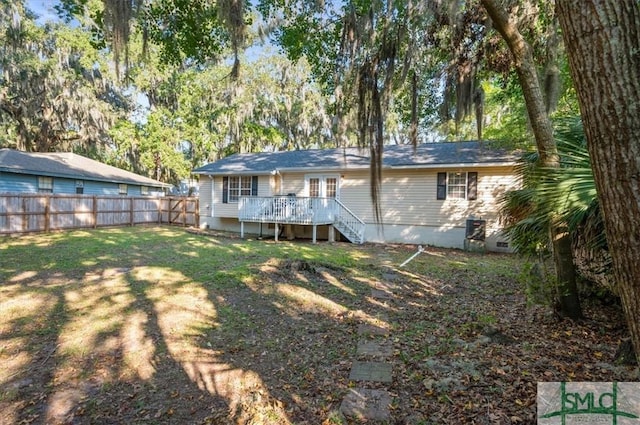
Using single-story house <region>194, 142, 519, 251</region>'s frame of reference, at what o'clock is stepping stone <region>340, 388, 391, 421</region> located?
The stepping stone is roughly at 6 o'clock from the single-story house.

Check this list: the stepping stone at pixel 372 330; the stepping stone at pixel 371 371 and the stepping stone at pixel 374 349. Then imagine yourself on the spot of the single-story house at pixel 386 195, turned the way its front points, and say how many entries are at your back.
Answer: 3

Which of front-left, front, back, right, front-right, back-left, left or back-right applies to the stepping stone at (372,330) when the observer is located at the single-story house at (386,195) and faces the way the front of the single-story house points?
back

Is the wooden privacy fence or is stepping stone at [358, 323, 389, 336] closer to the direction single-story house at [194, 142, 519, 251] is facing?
the wooden privacy fence

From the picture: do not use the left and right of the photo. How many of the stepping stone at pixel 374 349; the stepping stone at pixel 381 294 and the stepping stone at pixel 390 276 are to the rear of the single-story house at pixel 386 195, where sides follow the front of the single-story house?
3

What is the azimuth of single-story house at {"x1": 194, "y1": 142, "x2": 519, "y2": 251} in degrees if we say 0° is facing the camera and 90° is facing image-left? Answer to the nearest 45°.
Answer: approximately 180°

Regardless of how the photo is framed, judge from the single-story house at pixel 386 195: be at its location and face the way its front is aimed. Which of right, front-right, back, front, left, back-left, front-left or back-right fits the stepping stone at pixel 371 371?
back

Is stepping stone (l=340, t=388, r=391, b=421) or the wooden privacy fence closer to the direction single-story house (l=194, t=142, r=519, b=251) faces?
the wooden privacy fence

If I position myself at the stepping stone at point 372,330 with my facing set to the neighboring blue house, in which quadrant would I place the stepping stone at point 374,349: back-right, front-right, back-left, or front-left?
back-left

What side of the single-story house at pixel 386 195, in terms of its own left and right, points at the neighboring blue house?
left

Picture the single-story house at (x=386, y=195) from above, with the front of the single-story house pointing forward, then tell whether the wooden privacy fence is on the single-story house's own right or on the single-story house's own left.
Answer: on the single-story house's own left

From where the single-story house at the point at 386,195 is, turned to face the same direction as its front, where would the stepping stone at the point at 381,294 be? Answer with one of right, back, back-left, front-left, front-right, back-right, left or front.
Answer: back

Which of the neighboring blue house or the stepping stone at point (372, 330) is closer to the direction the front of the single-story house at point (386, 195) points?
the neighboring blue house
